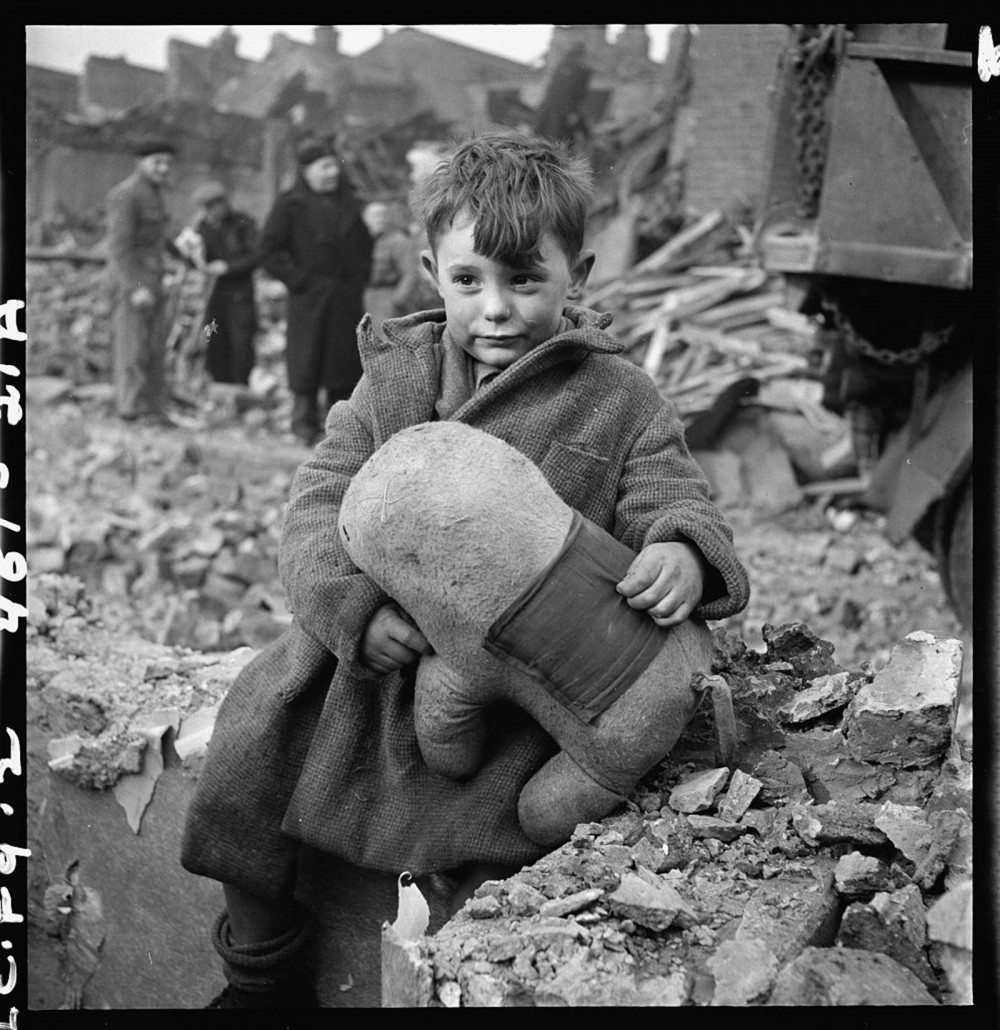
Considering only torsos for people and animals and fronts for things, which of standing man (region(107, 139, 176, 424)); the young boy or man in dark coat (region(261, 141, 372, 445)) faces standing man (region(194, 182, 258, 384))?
standing man (region(107, 139, 176, 424))

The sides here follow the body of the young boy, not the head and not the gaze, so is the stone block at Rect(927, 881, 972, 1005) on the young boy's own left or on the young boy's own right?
on the young boy's own left

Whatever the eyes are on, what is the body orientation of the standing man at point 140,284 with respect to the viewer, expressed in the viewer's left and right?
facing to the right of the viewer

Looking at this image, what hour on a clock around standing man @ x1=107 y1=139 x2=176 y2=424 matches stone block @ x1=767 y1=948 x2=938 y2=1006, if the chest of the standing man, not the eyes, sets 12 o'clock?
The stone block is roughly at 3 o'clock from the standing man.

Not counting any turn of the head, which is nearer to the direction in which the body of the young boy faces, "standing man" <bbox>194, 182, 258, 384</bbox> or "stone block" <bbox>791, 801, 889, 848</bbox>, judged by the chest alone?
the stone block

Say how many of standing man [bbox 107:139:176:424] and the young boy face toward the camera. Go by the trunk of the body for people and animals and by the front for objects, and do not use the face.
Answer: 1

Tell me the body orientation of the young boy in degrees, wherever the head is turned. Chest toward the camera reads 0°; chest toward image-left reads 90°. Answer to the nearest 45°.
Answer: approximately 0°

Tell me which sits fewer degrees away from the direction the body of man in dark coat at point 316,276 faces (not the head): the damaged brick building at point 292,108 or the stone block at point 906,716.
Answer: the stone block

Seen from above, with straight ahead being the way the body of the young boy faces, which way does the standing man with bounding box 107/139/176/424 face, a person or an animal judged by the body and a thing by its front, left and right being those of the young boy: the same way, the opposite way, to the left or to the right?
to the left

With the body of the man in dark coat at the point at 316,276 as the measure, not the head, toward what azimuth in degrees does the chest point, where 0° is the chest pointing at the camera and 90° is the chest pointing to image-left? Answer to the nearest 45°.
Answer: approximately 315°
